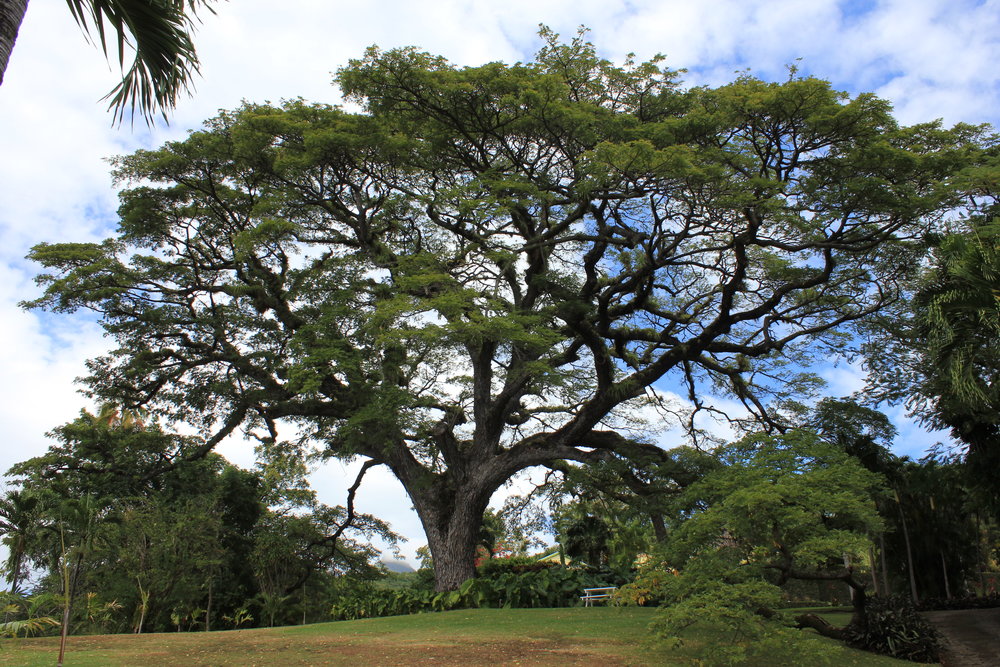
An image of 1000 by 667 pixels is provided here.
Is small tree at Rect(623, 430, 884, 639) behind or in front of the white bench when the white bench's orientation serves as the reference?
in front

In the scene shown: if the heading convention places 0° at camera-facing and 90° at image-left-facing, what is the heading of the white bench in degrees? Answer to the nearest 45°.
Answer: approximately 0°

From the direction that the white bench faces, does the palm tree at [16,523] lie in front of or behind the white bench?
in front
